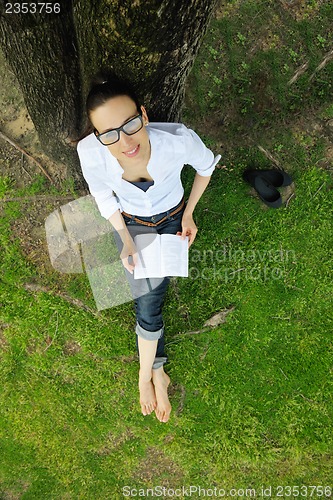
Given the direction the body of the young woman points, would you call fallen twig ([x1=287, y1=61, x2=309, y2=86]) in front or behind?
behind

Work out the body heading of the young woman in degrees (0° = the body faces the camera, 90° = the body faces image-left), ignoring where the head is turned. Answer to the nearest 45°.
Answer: approximately 0°

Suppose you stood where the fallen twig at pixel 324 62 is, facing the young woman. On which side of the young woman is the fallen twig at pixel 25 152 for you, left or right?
right

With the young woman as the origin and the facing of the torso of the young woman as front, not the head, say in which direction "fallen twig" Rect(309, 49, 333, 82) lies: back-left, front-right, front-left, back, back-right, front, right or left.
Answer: back-left

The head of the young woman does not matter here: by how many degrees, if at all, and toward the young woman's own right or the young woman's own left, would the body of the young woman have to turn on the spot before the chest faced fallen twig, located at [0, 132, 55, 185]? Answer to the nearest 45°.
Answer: approximately 135° to the young woman's own right
